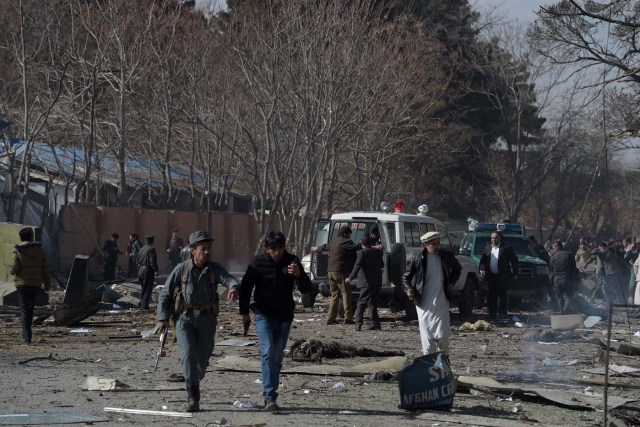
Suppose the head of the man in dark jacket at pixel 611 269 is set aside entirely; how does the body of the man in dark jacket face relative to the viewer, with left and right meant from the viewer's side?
facing to the left of the viewer

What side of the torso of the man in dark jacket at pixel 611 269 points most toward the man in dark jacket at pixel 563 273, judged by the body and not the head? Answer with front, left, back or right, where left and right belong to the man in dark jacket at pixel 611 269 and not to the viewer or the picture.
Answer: left

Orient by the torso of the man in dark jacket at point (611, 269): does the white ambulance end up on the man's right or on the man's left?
on the man's left

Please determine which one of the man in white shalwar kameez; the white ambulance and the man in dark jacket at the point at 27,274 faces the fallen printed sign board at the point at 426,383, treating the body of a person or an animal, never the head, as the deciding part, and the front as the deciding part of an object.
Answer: the man in white shalwar kameez

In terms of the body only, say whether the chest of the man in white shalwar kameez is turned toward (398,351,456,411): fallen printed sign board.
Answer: yes
